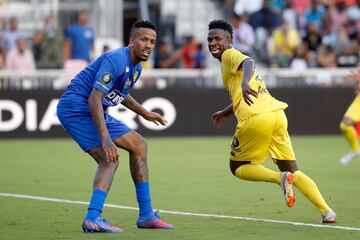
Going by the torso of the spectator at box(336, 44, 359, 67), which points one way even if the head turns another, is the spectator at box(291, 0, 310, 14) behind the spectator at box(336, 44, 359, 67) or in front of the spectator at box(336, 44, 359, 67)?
behind

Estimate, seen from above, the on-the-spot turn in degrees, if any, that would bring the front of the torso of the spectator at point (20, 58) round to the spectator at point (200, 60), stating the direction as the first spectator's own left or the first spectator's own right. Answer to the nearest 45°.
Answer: approximately 90° to the first spectator's own left

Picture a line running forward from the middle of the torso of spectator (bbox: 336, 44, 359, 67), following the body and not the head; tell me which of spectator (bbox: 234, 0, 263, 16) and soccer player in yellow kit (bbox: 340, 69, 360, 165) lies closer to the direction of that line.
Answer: the soccer player in yellow kit

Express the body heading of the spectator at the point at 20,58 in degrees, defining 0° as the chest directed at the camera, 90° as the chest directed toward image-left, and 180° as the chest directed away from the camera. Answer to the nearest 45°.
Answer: approximately 0°

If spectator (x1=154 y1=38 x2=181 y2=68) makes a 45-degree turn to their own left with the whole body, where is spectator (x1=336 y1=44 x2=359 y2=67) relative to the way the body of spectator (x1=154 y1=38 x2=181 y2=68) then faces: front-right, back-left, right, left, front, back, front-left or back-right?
front-left

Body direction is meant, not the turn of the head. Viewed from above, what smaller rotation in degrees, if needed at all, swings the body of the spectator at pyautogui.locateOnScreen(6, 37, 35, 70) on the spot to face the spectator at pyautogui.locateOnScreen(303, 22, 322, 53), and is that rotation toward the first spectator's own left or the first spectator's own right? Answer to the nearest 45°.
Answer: approximately 90° to the first spectator's own left

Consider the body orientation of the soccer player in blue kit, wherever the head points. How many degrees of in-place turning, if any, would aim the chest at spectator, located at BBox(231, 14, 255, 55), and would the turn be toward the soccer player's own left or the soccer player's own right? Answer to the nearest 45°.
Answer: approximately 135° to the soccer player's own left

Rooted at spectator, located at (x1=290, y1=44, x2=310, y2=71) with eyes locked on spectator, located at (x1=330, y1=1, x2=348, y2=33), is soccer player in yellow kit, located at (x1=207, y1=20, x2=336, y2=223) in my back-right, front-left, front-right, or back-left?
back-right

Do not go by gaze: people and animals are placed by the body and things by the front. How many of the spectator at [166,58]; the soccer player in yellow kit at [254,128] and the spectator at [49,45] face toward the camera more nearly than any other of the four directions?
2
